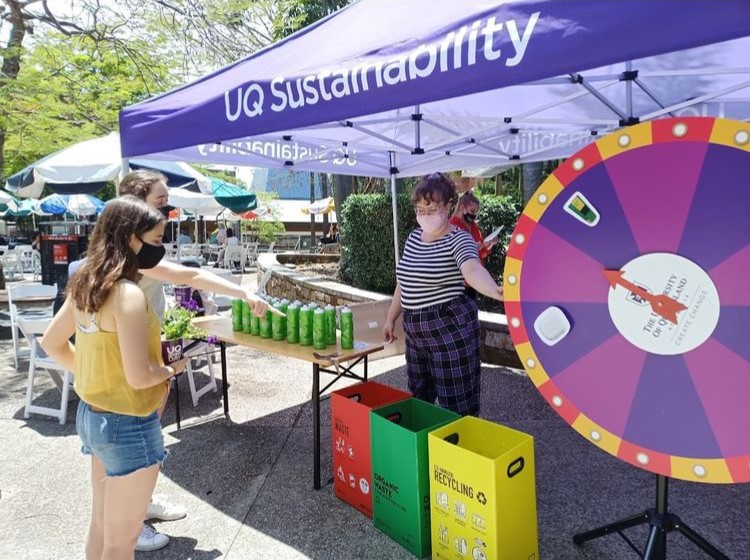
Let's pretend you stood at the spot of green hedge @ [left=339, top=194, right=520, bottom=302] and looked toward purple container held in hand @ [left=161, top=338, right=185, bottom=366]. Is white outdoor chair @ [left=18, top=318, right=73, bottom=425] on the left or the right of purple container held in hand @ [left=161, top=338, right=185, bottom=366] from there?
right

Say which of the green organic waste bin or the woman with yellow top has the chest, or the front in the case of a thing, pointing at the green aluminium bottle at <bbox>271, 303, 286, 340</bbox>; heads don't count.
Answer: the woman with yellow top

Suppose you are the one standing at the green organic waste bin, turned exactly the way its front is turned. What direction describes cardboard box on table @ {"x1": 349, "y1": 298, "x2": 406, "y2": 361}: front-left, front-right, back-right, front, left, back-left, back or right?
back-right

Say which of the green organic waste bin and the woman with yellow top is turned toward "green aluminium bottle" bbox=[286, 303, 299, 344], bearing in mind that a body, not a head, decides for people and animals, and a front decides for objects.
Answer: the woman with yellow top

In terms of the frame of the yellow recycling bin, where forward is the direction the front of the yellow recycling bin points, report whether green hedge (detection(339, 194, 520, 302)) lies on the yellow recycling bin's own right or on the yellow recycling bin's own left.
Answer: on the yellow recycling bin's own right

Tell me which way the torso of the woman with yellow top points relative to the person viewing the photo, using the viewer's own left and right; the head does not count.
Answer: facing away from the viewer and to the right of the viewer

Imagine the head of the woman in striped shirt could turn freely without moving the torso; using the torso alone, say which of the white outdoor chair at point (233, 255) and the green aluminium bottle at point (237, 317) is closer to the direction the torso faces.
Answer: the green aluminium bottle

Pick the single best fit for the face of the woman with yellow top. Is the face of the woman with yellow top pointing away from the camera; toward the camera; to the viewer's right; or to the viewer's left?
to the viewer's right

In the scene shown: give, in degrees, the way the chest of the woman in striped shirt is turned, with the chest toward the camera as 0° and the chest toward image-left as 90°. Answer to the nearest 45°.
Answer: approximately 45°

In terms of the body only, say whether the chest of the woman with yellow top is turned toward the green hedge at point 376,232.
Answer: yes

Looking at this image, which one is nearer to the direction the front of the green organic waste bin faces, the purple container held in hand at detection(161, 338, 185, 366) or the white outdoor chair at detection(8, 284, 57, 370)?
the purple container held in hand

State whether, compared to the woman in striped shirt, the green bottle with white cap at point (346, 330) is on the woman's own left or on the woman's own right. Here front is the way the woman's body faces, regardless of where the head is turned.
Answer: on the woman's own right
